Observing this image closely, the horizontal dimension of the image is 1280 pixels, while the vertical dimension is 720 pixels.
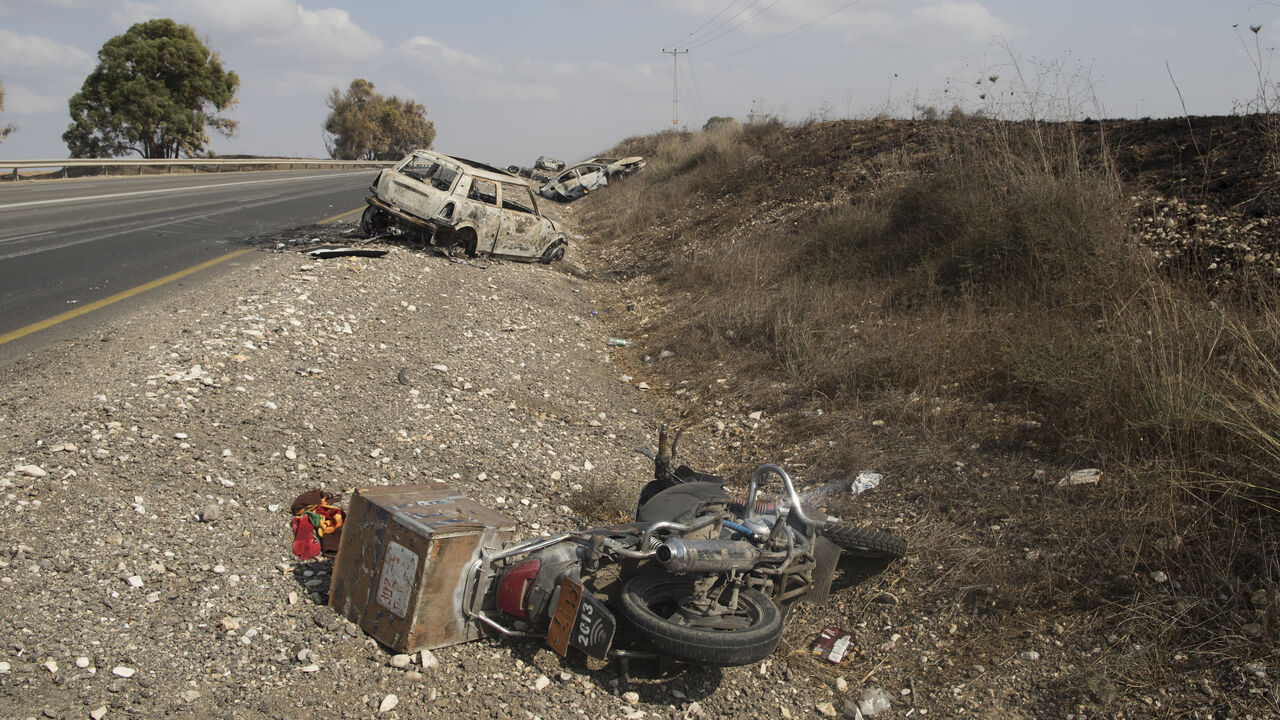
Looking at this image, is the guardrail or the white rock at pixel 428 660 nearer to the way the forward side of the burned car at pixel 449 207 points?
the guardrail
